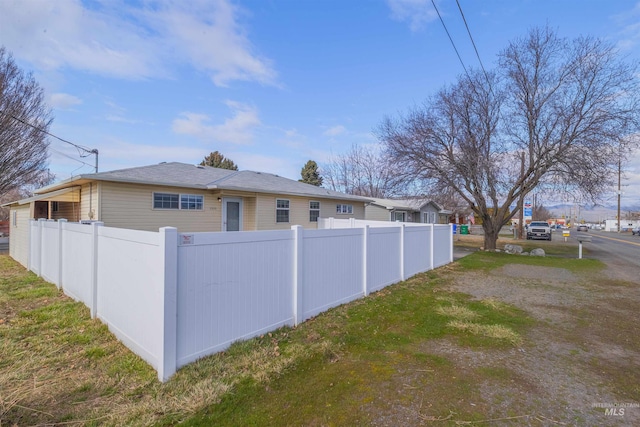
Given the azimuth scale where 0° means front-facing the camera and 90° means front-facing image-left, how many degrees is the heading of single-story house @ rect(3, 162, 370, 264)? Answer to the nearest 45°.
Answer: approximately 315°

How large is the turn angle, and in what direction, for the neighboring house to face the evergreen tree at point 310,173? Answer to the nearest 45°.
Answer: approximately 180°

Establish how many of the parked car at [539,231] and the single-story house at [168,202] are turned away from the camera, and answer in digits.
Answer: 0

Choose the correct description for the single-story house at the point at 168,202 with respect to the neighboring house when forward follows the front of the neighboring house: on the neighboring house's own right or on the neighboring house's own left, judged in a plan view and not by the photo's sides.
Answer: on the neighboring house's own right

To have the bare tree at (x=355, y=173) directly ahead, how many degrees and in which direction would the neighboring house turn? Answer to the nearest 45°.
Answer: approximately 180°

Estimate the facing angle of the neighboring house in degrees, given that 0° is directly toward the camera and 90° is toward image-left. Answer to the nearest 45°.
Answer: approximately 315°

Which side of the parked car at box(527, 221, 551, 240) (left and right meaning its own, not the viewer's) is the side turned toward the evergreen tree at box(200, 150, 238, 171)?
right

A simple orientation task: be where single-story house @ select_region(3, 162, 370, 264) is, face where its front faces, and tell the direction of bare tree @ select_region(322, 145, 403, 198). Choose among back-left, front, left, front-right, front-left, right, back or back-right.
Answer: left

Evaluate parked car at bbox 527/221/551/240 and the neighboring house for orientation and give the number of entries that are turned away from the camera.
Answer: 0

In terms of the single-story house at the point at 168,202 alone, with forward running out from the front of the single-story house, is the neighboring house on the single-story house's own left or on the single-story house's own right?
on the single-story house's own left

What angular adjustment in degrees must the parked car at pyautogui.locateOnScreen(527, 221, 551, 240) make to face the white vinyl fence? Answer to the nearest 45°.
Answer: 0° — it already faces it

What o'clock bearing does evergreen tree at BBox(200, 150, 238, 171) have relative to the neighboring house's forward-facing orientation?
The evergreen tree is roughly at 5 o'clock from the neighboring house.

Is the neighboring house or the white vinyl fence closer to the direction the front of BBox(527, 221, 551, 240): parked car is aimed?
the white vinyl fence

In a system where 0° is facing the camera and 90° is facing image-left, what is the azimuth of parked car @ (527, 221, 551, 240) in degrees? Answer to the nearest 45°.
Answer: approximately 0°

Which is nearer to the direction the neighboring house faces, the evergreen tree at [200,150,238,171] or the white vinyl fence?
the white vinyl fence
